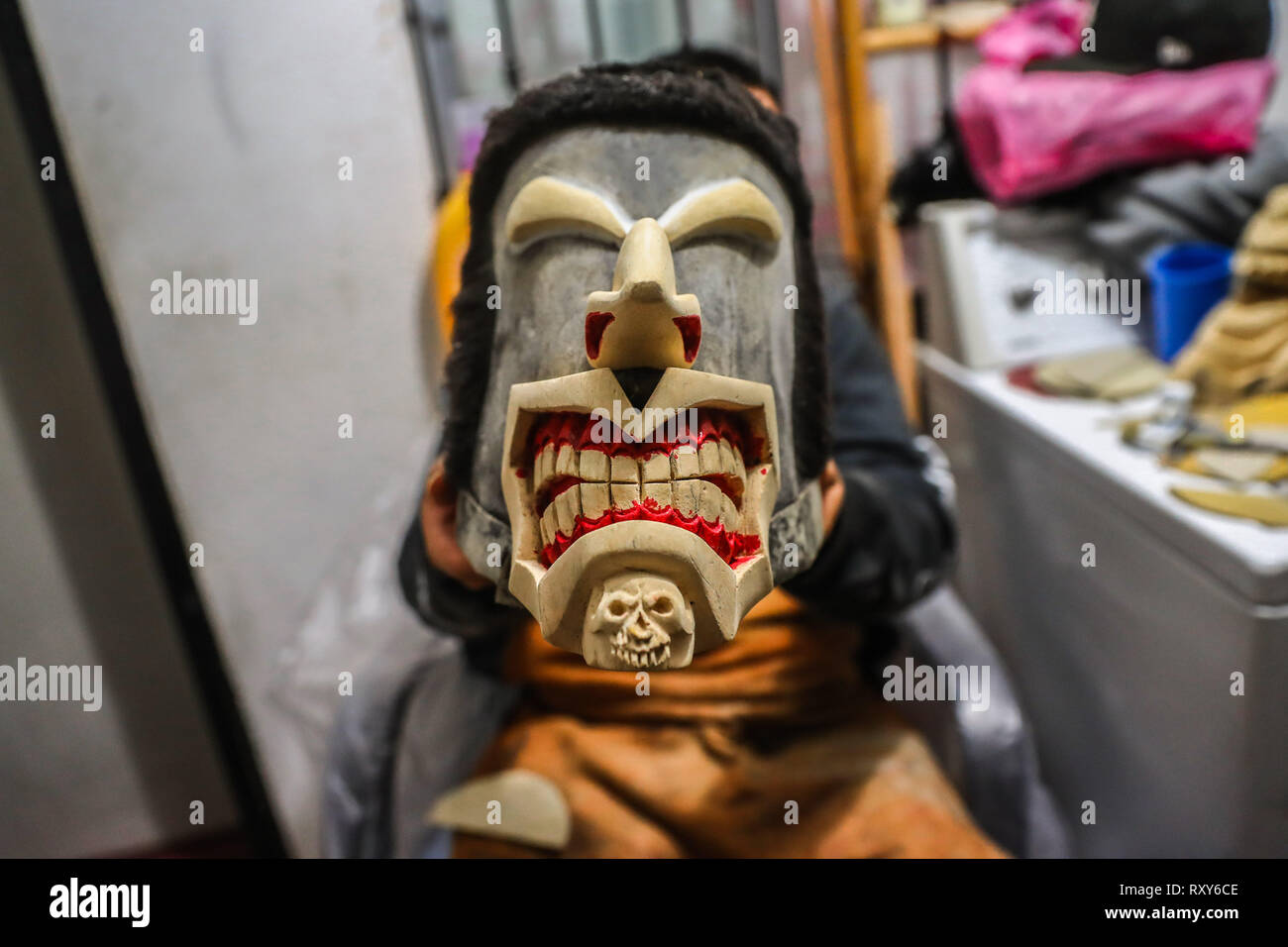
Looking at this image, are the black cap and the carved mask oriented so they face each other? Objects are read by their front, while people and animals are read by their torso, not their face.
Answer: no

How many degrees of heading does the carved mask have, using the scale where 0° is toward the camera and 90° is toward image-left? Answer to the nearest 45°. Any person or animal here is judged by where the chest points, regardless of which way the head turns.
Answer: approximately 0°

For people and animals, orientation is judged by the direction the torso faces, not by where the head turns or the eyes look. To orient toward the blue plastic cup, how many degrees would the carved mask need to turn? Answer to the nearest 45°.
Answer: approximately 135° to its left

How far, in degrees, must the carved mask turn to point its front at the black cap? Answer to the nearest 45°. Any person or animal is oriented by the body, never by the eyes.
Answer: approximately 135° to its left

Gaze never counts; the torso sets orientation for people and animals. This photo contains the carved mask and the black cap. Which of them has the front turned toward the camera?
the carved mask

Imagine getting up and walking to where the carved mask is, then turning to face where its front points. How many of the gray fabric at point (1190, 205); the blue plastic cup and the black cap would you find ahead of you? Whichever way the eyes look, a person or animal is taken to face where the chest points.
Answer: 0
